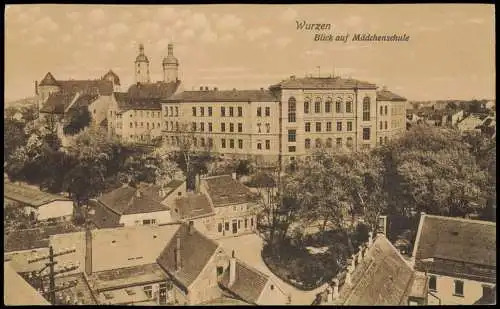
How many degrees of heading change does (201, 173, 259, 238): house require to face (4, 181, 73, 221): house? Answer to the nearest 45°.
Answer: approximately 90° to its right

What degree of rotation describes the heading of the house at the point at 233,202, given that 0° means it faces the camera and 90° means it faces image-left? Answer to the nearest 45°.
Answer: approximately 0°
